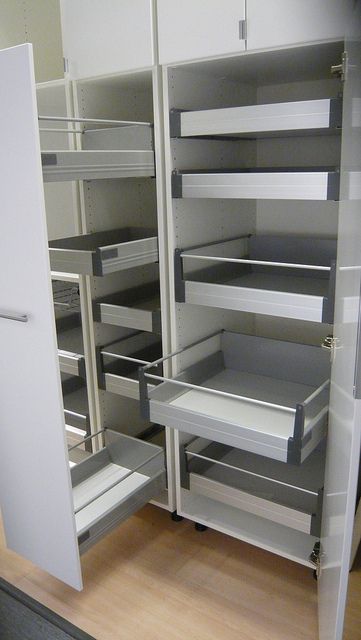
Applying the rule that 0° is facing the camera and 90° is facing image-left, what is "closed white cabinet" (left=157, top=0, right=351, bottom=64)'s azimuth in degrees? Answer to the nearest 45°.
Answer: approximately 45°
